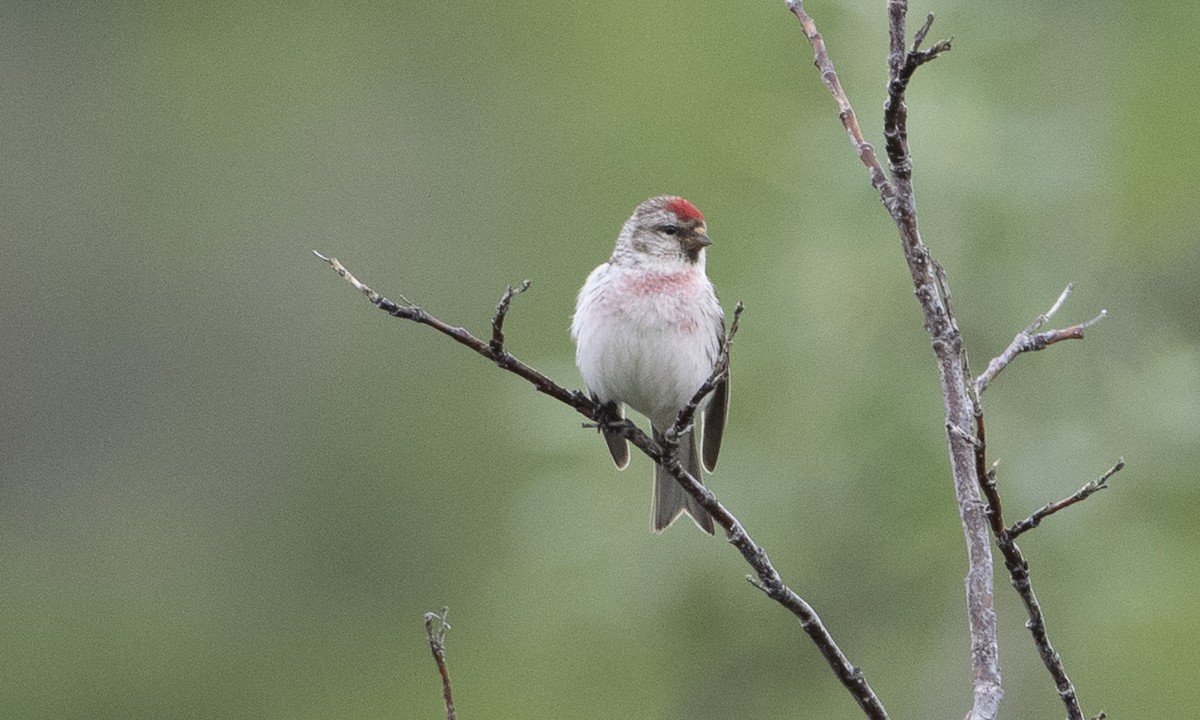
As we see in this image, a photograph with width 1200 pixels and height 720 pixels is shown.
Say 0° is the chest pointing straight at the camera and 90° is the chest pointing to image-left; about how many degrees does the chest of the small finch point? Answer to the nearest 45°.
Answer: approximately 0°

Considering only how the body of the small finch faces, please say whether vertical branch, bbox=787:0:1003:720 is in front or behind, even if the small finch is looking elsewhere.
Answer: in front
